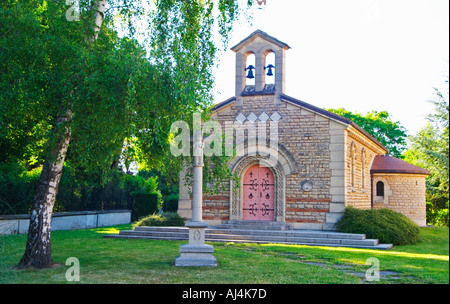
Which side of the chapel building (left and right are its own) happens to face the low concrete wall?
right

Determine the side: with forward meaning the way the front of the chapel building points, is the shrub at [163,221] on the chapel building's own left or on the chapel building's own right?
on the chapel building's own right

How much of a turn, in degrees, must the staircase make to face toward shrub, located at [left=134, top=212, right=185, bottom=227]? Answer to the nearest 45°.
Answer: approximately 135° to its right

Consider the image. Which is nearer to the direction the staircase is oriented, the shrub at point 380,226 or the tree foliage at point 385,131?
the shrub

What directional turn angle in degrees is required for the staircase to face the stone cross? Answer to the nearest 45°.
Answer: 0° — it already faces it

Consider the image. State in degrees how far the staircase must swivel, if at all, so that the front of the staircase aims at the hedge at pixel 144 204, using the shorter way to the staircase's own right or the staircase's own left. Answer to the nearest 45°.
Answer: approximately 135° to the staircase's own right

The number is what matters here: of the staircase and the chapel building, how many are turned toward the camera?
2

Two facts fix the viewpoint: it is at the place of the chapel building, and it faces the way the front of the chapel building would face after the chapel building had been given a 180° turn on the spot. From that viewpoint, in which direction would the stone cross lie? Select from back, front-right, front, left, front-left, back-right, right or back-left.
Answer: back

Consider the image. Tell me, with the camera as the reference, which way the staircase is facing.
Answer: facing the viewer

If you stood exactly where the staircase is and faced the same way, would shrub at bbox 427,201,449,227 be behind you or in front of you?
behind
